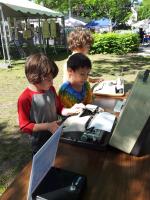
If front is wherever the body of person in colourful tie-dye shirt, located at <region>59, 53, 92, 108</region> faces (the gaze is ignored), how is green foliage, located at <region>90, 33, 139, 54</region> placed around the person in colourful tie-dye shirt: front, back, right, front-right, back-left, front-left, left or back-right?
back-left

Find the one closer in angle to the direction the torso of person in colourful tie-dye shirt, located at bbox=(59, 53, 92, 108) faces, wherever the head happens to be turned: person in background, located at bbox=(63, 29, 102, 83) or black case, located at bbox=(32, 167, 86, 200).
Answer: the black case

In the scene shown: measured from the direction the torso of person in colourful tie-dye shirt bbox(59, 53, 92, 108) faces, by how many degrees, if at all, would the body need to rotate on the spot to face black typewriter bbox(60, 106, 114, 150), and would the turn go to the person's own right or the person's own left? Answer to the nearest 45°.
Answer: approximately 45° to the person's own right

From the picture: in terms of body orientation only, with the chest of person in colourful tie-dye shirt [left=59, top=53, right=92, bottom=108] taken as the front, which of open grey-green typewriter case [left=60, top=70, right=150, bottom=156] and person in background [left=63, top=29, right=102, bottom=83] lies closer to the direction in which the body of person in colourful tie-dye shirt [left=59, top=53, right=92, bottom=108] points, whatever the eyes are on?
the open grey-green typewriter case

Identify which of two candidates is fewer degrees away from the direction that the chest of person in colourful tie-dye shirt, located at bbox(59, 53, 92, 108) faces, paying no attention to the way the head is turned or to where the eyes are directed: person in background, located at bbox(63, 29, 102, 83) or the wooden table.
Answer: the wooden table

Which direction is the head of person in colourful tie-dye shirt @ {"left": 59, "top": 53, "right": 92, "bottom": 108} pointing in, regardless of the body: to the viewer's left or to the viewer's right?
to the viewer's right

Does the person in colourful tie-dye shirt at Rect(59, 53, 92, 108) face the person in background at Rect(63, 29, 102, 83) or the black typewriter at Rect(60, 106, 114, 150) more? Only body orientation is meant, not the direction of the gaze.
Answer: the black typewriter

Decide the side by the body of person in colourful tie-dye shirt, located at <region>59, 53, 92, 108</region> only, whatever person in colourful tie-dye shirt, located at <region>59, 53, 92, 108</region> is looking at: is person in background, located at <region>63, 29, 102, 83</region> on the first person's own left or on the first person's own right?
on the first person's own left

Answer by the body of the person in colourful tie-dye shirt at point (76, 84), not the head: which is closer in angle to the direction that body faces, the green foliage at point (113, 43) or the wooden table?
the wooden table

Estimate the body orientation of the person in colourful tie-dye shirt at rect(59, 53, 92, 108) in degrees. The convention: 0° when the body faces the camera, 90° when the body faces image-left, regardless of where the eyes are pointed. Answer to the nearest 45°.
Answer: approximately 315°

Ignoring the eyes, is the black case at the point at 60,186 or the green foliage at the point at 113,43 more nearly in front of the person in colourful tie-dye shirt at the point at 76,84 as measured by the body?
the black case

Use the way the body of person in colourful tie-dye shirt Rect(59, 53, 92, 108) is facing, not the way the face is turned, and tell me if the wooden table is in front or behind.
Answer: in front

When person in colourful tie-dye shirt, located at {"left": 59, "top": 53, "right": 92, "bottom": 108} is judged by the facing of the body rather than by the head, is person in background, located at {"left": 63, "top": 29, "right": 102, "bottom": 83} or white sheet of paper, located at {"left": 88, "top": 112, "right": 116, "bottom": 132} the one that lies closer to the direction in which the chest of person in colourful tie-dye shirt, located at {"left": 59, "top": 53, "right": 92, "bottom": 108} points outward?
the white sheet of paper

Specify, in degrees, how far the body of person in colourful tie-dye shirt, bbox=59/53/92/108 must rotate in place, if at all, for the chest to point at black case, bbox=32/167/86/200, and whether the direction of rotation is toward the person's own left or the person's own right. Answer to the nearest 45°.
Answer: approximately 45° to the person's own right
